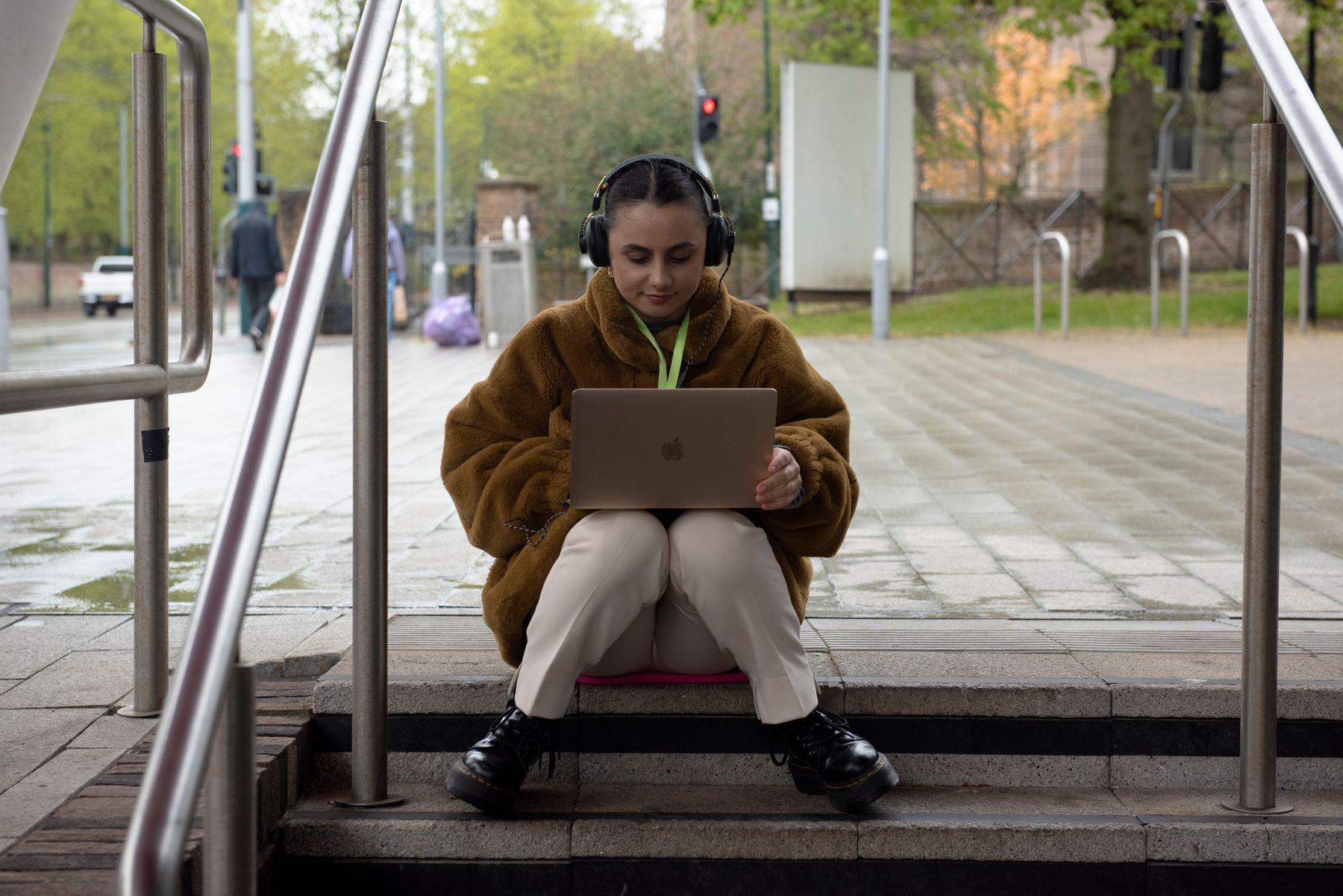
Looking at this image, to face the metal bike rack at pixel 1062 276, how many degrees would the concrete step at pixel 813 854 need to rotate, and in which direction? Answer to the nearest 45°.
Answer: approximately 180°

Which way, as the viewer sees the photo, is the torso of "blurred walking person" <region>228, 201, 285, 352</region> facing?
away from the camera

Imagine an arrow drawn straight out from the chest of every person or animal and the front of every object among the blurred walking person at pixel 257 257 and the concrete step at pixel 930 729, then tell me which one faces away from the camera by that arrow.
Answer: the blurred walking person

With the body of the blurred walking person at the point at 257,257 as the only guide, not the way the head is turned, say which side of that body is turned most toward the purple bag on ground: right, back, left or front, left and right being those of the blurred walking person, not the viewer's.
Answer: right

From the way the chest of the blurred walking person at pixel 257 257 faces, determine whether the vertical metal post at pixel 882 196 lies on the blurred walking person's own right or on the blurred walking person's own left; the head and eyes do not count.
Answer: on the blurred walking person's own right

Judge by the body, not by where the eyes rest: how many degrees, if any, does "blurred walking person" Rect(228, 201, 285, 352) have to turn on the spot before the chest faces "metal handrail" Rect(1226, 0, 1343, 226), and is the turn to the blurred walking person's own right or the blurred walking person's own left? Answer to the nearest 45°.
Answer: approximately 180°

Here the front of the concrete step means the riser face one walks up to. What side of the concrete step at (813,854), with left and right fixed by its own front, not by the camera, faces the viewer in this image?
front

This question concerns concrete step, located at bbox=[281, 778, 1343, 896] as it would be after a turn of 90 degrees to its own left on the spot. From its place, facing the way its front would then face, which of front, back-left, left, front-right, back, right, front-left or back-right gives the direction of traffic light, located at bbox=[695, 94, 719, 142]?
left

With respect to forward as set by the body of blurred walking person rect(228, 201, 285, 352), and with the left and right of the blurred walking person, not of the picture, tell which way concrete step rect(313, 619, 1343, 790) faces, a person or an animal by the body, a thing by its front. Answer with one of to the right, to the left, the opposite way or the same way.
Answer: the opposite way
